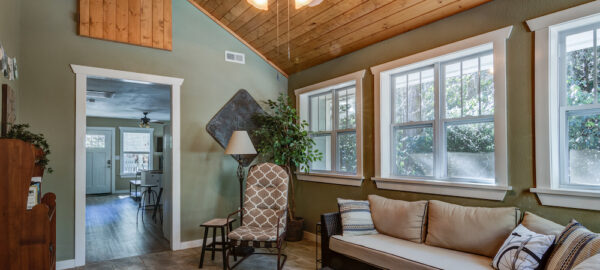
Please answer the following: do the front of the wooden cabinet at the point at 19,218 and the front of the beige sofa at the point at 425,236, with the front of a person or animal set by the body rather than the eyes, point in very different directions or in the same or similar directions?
very different directions

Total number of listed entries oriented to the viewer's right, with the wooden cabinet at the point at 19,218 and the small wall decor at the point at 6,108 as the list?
2

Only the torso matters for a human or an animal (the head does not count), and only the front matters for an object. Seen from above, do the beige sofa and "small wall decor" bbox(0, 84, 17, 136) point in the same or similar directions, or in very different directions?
very different directions

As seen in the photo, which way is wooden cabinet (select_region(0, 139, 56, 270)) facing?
to the viewer's right

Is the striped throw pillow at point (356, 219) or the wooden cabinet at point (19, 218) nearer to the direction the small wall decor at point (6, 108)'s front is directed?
the striped throw pillow

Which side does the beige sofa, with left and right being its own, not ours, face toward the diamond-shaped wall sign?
right

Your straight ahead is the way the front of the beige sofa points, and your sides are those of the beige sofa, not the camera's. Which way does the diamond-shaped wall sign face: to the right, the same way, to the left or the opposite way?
to the left

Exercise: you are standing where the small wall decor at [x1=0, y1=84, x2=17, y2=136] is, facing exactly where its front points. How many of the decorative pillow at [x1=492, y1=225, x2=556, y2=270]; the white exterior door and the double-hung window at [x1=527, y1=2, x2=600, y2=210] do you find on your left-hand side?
1

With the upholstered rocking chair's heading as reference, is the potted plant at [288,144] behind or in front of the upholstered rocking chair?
behind

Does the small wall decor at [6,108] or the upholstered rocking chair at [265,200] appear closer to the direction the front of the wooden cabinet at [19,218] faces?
the upholstered rocking chair
